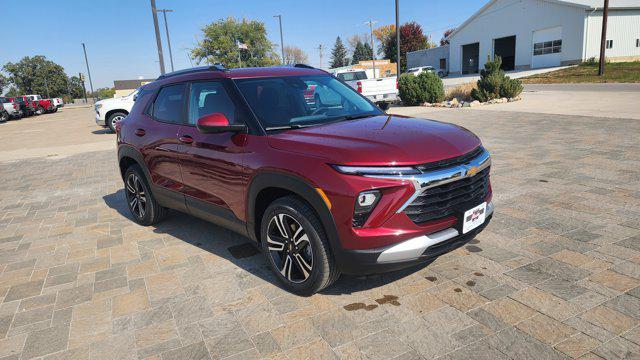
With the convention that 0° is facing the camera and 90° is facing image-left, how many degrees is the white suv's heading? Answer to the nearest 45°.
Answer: approximately 45°

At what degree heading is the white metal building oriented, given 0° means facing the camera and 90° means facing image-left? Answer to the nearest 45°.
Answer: approximately 45°

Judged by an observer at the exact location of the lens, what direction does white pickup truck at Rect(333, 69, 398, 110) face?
facing away from the viewer and to the left of the viewer

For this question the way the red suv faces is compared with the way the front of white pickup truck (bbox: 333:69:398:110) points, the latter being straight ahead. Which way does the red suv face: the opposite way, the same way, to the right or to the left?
the opposite way

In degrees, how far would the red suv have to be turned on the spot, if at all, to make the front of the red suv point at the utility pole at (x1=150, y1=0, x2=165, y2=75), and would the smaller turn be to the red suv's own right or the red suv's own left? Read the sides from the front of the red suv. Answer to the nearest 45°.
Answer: approximately 135° to the red suv's own left

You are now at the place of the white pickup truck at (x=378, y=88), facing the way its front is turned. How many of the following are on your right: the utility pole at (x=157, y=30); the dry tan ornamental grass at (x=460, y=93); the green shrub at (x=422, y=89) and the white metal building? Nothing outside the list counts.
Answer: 3

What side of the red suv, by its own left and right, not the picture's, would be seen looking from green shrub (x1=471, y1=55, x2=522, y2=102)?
left

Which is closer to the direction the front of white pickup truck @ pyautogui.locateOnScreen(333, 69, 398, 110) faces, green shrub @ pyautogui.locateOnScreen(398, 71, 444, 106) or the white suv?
the white suv

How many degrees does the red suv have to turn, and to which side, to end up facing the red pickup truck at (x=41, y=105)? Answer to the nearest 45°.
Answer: approximately 180°

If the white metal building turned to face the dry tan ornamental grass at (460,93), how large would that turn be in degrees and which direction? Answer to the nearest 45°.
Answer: approximately 45° to its left
